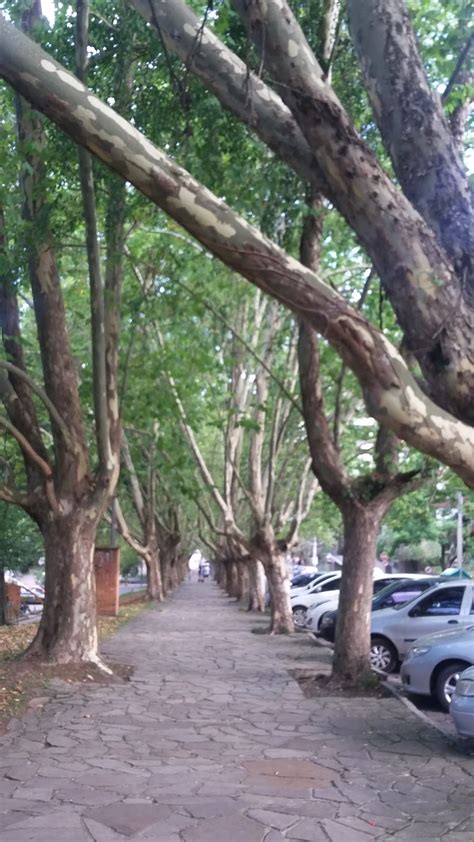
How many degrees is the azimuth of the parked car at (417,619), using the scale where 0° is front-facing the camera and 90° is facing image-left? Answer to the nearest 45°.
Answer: approximately 90°

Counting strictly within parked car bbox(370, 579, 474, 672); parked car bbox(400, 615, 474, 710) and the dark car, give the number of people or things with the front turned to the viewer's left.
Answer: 3

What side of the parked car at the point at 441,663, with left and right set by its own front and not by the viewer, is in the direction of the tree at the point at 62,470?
front

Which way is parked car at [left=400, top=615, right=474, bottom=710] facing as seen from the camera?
to the viewer's left

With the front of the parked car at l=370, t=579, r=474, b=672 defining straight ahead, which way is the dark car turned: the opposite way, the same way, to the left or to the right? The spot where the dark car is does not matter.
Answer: the same way

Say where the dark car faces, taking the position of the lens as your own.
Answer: facing to the left of the viewer

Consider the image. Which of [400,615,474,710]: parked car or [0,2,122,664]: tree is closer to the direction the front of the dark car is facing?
the tree

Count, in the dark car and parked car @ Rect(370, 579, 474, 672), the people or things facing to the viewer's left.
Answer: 2

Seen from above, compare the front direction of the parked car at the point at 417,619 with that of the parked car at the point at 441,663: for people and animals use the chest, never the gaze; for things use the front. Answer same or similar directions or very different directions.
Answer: same or similar directions

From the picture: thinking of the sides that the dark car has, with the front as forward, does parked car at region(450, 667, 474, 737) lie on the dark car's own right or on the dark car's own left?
on the dark car's own left

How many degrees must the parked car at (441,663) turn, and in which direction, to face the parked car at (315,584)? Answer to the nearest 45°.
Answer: approximately 90° to its right

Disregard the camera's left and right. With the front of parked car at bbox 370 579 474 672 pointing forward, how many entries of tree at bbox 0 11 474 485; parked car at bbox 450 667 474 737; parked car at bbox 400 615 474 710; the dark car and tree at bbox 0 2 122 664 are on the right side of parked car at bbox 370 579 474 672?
1

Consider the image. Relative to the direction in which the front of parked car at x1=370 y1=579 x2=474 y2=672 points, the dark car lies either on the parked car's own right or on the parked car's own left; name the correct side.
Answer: on the parked car's own right

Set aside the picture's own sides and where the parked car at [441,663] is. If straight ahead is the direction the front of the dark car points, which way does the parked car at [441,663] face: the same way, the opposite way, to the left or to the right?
the same way

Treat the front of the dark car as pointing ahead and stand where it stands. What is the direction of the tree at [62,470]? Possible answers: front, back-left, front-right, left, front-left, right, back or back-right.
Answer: front-left
